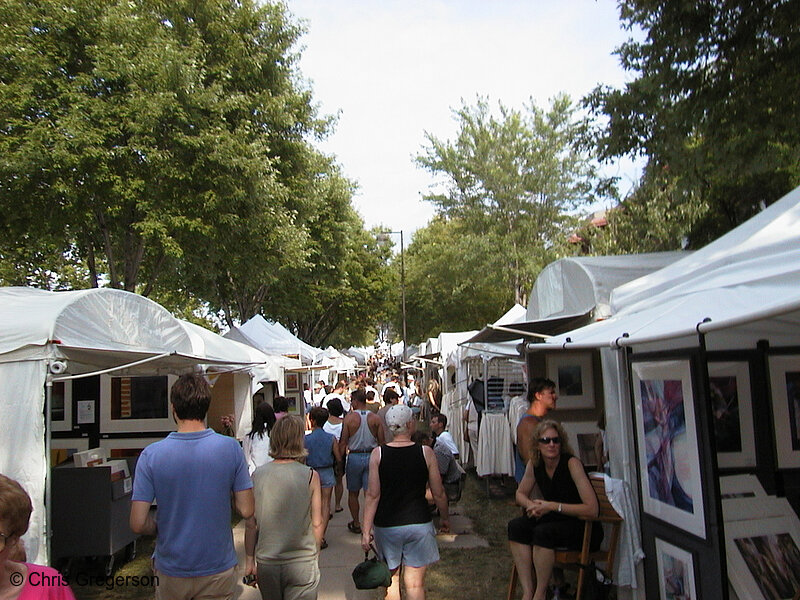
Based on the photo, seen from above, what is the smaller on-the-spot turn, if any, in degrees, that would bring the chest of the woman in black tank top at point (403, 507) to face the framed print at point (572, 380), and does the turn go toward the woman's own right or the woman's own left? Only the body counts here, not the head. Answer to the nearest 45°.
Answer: approximately 45° to the woman's own right

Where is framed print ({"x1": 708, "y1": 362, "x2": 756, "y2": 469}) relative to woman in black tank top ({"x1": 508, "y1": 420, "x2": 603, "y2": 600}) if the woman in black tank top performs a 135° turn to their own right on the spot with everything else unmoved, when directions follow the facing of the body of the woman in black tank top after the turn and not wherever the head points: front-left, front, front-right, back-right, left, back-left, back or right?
right

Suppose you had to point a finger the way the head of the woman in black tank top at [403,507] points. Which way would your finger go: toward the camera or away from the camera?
away from the camera

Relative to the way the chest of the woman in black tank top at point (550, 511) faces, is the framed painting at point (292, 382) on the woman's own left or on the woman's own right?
on the woman's own right

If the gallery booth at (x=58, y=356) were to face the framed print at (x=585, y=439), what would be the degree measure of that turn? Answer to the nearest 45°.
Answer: approximately 45° to its left

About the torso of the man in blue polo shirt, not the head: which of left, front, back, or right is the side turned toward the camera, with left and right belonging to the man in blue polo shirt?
back

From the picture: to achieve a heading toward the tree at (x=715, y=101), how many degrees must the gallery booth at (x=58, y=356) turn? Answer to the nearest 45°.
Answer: approximately 45° to its left

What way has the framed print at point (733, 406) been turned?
toward the camera

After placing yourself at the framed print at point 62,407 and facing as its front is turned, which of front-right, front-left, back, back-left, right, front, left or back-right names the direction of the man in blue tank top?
front-left

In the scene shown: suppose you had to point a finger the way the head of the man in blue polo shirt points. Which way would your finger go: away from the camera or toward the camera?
away from the camera

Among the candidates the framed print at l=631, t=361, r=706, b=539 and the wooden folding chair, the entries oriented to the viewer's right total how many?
0
